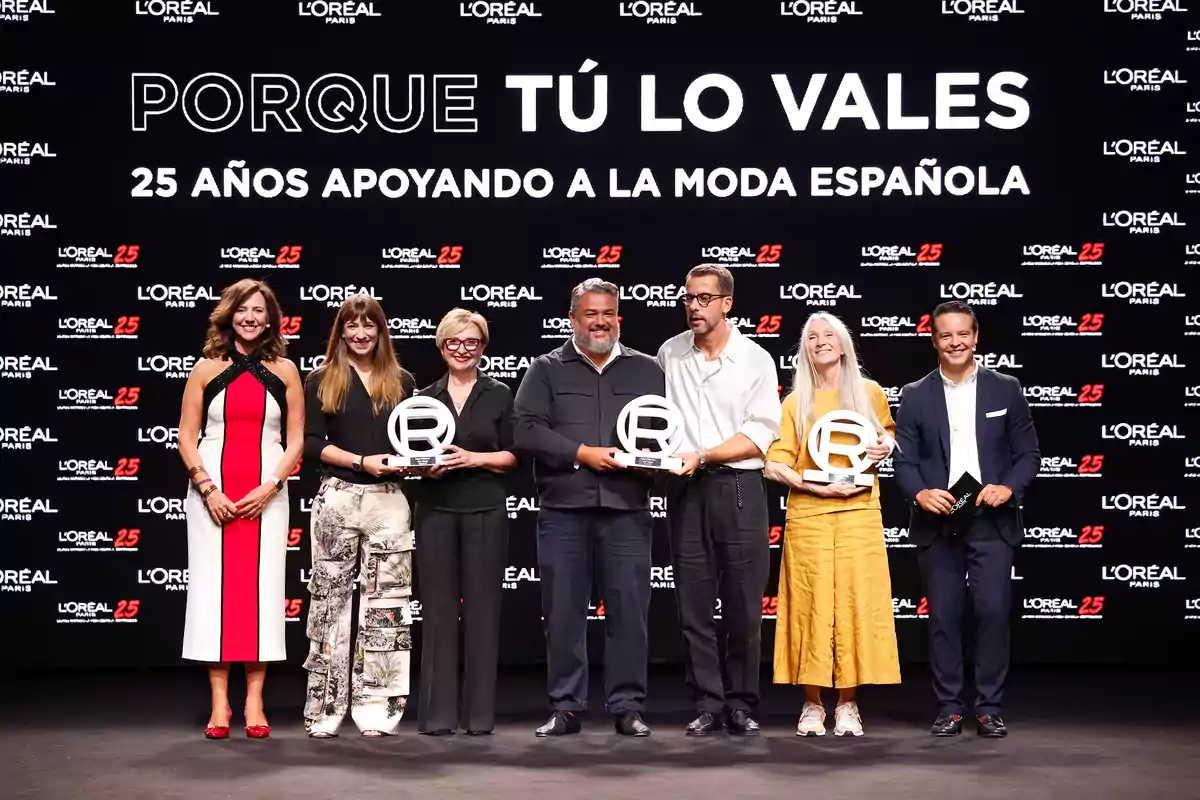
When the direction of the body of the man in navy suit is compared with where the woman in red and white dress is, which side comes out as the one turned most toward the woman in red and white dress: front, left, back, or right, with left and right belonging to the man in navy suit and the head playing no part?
right

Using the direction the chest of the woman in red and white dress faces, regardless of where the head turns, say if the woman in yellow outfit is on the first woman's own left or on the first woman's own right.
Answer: on the first woman's own left

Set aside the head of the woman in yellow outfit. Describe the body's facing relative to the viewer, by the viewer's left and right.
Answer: facing the viewer

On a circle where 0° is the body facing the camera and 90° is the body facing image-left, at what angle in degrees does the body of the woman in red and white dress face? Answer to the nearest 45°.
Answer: approximately 0°

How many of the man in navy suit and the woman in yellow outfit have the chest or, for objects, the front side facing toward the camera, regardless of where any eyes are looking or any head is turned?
2

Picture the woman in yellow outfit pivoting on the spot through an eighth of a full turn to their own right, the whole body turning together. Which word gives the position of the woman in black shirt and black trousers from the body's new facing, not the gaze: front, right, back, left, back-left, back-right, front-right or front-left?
front-right

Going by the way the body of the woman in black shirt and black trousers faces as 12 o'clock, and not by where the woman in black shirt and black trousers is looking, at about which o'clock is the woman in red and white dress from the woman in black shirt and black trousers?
The woman in red and white dress is roughly at 3 o'clock from the woman in black shirt and black trousers.

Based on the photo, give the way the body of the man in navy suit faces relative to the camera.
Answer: toward the camera

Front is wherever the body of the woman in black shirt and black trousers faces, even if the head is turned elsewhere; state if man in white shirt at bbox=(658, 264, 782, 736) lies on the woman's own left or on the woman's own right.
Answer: on the woman's own left

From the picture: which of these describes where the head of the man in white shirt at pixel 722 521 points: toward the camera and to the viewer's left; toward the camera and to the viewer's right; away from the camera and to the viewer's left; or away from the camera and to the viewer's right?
toward the camera and to the viewer's left

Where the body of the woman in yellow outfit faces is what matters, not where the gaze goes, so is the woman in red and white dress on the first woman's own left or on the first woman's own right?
on the first woman's own right

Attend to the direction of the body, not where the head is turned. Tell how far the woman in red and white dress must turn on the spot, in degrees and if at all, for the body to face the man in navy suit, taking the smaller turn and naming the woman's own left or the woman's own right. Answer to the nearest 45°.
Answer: approximately 90° to the woman's own left

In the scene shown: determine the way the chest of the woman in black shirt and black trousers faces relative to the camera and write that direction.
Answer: toward the camera
